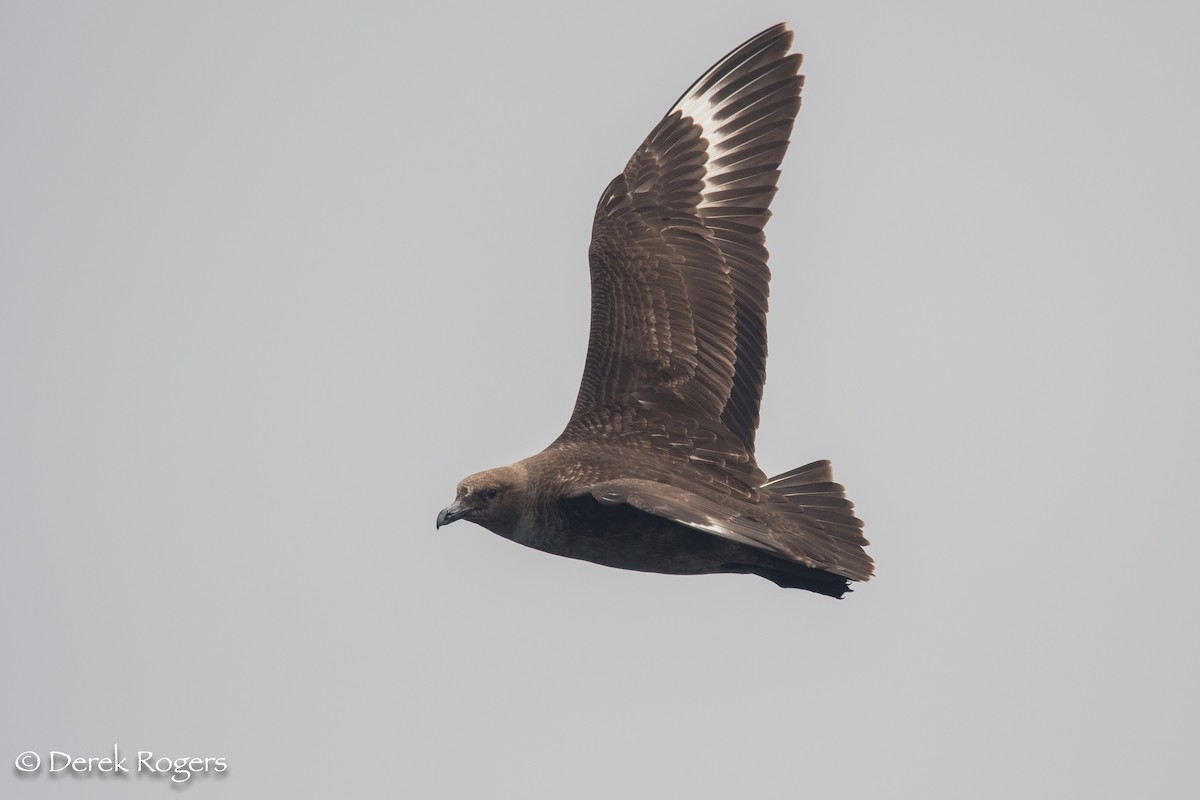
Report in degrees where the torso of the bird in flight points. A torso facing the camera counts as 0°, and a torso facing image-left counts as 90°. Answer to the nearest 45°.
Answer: approximately 90°
